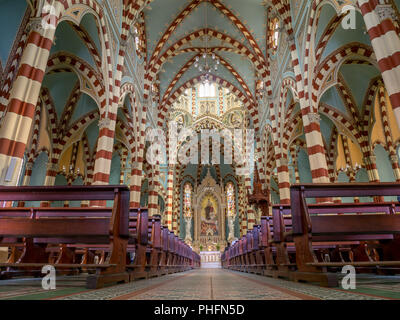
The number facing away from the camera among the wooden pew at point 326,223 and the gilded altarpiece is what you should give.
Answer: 1

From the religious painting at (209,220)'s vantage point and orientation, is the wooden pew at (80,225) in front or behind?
in front

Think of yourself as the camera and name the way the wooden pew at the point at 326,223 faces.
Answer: facing away from the viewer

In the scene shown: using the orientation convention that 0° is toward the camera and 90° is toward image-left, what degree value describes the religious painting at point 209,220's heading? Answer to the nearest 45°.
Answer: approximately 0°

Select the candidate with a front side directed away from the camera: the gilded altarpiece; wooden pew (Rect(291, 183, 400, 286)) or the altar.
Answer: the wooden pew

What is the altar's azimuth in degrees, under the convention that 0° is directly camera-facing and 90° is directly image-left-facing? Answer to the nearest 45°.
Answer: approximately 0°

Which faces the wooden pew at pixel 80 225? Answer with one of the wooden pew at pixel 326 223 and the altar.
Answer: the altar

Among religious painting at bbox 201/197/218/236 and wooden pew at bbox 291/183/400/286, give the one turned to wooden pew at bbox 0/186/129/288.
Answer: the religious painting

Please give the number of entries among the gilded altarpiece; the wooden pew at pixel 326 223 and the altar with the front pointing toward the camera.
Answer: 2

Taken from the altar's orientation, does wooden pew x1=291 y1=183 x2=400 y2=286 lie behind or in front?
in front

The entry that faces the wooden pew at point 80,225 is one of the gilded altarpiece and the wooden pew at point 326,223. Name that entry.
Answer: the gilded altarpiece
